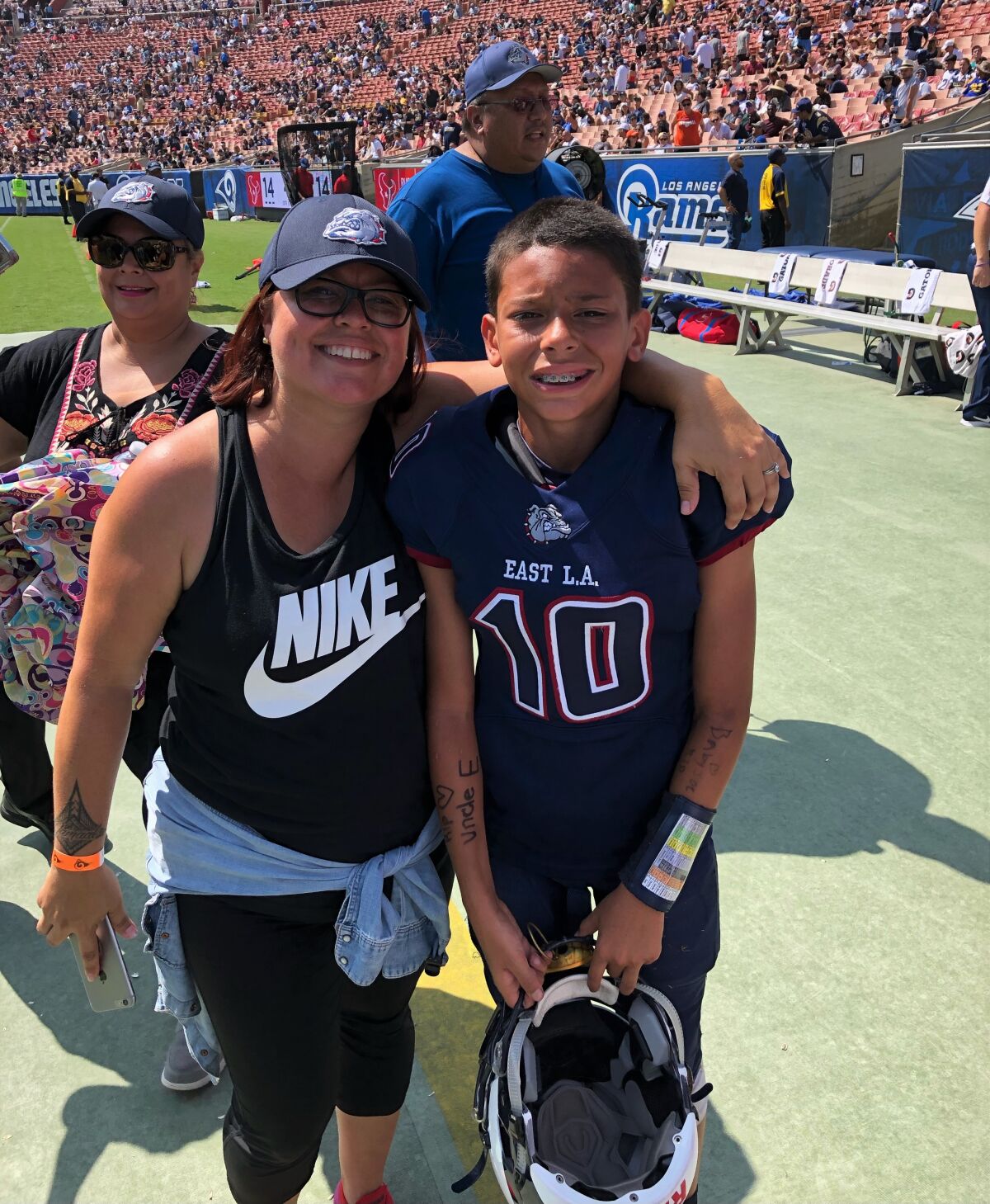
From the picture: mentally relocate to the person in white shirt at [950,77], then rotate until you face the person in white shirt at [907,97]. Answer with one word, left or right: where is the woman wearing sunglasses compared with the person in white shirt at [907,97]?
left

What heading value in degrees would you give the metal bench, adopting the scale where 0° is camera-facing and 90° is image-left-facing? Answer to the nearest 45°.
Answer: approximately 45°

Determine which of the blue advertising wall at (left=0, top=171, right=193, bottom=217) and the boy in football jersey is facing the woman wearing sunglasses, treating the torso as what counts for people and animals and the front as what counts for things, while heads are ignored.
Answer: the blue advertising wall

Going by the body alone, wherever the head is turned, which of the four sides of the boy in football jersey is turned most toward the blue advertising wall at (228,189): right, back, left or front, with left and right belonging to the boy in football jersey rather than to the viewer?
back

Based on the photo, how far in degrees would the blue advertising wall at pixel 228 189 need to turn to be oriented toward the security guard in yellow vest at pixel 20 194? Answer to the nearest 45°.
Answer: approximately 90° to its right

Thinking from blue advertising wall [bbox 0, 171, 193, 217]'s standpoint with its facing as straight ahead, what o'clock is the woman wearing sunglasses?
The woman wearing sunglasses is roughly at 12 o'clock from the blue advertising wall.

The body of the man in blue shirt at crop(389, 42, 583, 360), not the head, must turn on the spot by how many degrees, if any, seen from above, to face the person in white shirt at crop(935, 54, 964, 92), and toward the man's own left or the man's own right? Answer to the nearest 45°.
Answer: approximately 90° to the man's own left

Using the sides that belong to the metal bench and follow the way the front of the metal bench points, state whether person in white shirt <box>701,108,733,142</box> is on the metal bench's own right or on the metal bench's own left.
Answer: on the metal bench's own right

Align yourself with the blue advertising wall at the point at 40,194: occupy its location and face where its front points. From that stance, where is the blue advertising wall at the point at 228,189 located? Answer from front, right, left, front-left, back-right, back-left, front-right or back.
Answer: front-left

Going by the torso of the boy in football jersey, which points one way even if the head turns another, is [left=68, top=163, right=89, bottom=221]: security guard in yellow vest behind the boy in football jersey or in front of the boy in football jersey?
behind

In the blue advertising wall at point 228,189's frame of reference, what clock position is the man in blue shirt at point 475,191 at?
The man in blue shirt is roughly at 12 o'clock from the blue advertising wall.

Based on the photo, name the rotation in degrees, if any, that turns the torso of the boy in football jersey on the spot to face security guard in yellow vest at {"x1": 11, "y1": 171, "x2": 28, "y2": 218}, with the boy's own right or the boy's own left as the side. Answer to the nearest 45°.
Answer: approximately 135° to the boy's own right

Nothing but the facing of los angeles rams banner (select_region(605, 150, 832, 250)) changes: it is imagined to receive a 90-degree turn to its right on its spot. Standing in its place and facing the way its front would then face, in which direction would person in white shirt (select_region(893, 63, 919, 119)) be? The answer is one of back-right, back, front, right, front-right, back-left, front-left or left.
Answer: back-right

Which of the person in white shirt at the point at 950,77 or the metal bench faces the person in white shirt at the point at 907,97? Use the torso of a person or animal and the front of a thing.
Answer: the person in white shirt at the point at 950,77
